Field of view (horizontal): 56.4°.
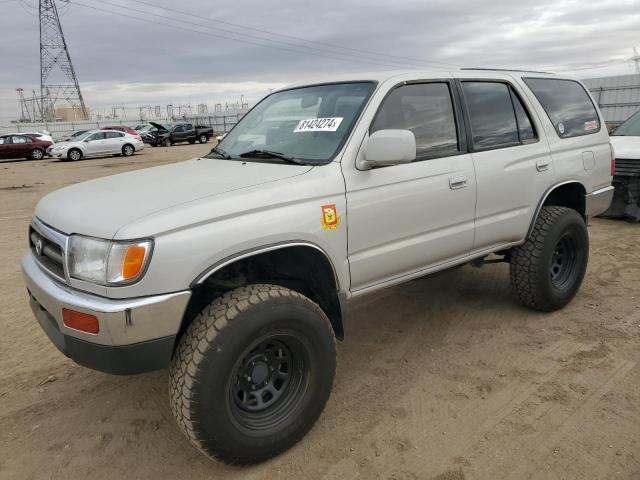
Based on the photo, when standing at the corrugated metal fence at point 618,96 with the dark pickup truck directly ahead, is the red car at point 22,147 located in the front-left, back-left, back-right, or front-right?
front-left

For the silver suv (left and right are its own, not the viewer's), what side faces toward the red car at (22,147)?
right

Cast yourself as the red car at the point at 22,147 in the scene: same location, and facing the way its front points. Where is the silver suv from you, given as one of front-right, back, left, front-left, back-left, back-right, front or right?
left

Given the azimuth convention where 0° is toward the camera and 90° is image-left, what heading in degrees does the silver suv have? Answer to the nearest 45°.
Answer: approximately 45°

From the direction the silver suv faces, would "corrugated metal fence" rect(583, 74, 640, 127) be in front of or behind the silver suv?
behind

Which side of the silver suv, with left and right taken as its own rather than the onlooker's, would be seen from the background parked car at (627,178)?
back

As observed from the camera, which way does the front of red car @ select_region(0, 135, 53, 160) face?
facing to the left of the viewer

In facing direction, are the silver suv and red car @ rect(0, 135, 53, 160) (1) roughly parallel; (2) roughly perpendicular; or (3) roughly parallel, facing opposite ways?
roughly parallel

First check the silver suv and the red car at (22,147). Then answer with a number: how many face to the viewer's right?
0
